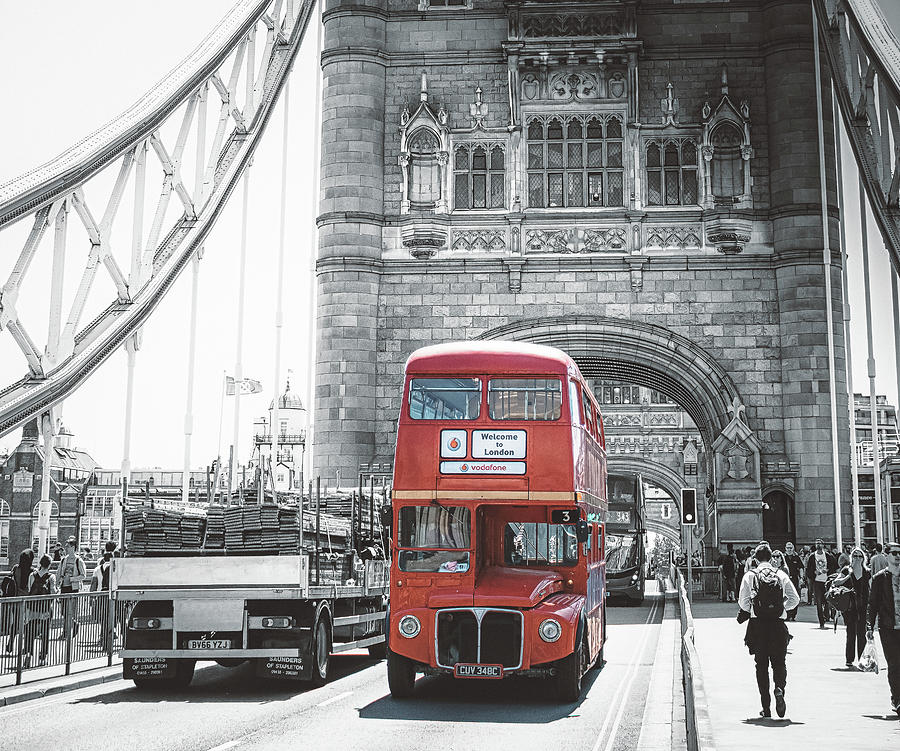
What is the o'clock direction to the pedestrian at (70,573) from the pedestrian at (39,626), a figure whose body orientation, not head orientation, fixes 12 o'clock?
the pedestrian at (70,573) is roughly at 12 o'clock from the pedestrian at (39,626).

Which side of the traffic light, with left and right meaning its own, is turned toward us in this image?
front

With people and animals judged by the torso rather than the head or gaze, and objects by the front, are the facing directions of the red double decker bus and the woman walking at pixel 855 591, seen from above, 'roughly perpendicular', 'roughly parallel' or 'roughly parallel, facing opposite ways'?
roughly parallel

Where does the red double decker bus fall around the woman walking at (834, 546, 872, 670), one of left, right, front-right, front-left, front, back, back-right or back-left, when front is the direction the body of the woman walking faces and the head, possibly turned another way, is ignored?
front-right

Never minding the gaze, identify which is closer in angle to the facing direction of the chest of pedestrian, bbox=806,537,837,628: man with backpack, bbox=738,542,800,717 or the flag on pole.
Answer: the man with backpack

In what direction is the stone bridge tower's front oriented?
toward the camera

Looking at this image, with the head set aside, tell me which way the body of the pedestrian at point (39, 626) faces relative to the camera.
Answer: away from the camera

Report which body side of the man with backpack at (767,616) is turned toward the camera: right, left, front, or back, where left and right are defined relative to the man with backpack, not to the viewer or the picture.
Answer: back

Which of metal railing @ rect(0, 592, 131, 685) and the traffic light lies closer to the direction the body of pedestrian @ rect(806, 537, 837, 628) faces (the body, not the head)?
the metal railing

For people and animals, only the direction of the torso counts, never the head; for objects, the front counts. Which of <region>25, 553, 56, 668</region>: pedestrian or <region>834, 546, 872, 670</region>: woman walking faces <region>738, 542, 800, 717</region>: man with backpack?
the woman walking

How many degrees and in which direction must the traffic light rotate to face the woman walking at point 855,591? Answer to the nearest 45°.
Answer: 0° — it already faces them

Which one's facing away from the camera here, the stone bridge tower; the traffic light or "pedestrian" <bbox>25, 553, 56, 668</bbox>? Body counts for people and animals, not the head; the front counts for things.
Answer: the pedestrian

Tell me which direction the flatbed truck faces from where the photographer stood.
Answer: facing away from the viewer and to the right of the viewer

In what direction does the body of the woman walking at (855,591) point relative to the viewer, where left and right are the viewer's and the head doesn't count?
facing the viewer

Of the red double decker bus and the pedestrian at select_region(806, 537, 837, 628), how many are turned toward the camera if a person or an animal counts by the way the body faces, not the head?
2

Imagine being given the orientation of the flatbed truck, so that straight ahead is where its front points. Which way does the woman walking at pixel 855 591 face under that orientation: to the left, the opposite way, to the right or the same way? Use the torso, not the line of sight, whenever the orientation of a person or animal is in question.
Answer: the opposite way

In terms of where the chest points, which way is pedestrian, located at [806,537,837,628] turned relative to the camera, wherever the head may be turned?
toward the camera
